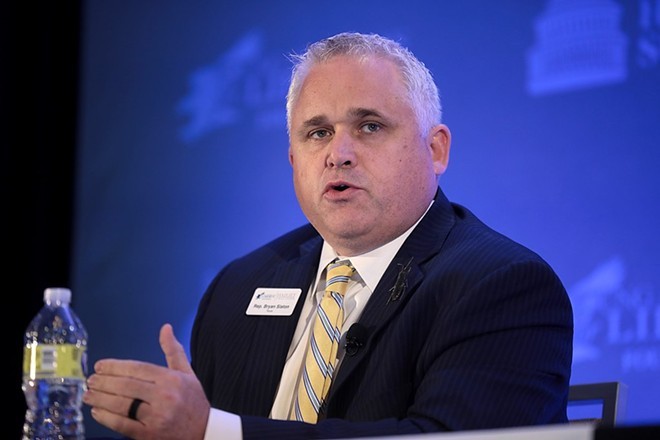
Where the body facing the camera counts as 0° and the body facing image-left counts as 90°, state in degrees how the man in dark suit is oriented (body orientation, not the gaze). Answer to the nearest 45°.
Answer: approximately 45°

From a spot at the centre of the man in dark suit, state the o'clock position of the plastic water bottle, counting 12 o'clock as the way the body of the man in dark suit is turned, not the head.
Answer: The plastic water bottle is roughly at 2 o'clock from the man in dark suit.
